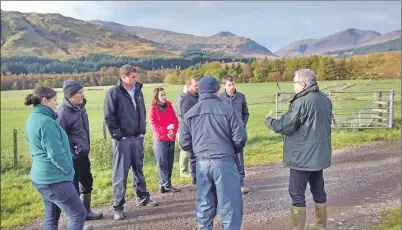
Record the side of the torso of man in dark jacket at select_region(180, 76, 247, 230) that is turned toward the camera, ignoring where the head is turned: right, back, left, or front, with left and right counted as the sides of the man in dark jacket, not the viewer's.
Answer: back

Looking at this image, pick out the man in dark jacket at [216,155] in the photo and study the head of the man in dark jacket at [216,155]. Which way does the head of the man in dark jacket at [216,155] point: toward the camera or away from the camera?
away from the camera

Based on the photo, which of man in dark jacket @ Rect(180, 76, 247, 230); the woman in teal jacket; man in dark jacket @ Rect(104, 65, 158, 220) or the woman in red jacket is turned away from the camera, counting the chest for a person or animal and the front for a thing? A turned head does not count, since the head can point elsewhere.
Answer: man in dark jacket @ Rect(180, 76, 247, 230)

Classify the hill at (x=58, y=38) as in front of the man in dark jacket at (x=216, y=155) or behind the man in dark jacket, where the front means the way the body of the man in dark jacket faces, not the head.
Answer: in front

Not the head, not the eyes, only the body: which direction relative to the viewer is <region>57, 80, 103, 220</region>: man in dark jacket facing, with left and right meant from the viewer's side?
facing to the right of the viewer

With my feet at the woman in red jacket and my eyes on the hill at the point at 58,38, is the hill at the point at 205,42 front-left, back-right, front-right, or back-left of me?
front-right

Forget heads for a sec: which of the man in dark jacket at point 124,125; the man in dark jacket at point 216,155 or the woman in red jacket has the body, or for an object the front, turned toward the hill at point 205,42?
the man in dark jacket at point 216,155

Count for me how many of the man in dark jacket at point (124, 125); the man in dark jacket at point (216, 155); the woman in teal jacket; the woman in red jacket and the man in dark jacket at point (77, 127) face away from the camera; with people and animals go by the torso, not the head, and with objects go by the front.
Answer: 1

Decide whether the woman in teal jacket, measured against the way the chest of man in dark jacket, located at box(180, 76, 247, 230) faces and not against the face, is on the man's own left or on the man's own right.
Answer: on the man's own left

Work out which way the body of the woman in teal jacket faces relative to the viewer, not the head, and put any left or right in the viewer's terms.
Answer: facing to the right of the viewer

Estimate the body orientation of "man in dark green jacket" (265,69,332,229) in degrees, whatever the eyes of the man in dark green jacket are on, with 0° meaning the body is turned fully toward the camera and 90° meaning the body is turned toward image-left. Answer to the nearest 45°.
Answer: approximately 135°

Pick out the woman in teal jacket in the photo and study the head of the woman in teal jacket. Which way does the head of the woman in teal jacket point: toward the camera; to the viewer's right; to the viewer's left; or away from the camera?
to the viewer's right

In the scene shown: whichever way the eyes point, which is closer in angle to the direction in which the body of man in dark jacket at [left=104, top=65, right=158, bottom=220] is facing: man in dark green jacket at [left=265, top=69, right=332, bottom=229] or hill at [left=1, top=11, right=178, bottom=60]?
the man in dark green jacket

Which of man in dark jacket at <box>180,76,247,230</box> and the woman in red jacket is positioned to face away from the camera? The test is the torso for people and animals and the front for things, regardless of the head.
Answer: the man in dark jacket

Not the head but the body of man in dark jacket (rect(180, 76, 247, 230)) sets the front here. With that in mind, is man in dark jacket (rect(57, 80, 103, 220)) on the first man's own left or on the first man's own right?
on the first man's own left

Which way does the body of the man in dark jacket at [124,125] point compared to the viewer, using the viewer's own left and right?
facing the viewer and to the right of the viewer
